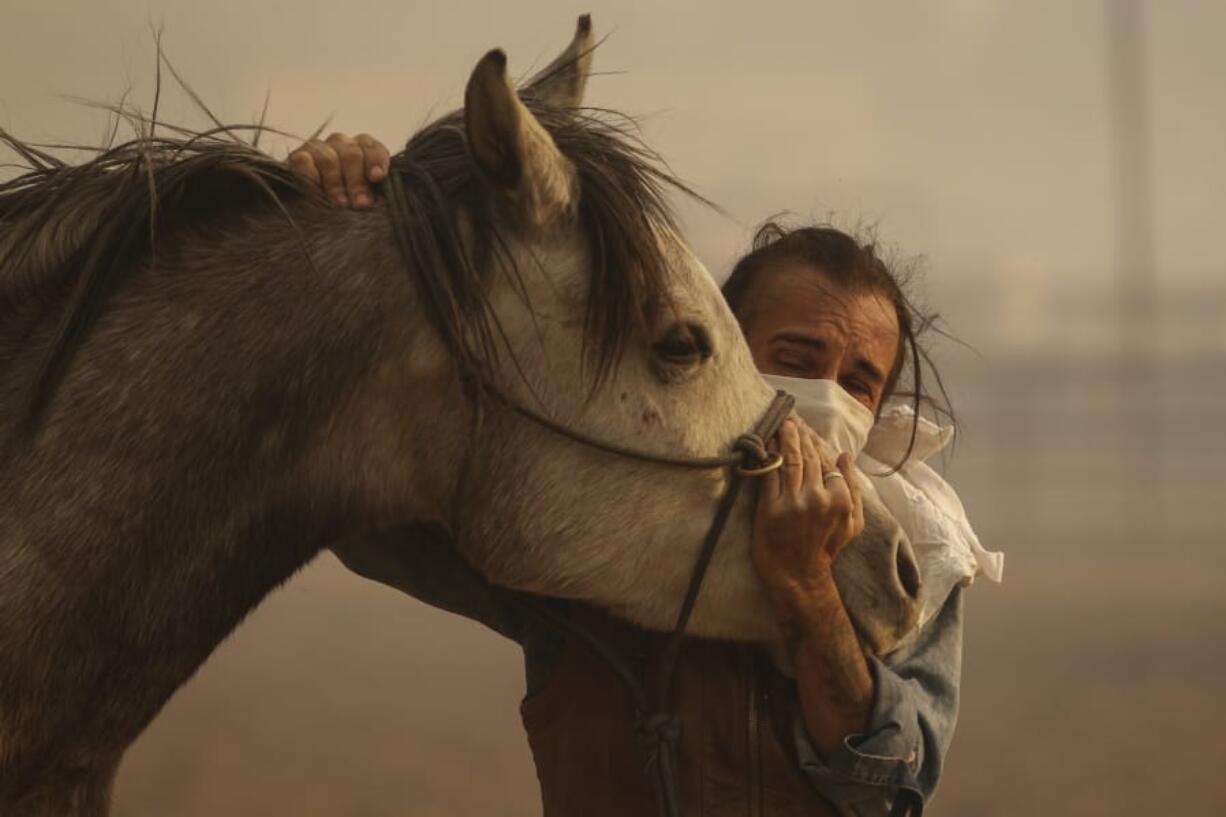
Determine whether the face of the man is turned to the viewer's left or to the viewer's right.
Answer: to the viewer's left

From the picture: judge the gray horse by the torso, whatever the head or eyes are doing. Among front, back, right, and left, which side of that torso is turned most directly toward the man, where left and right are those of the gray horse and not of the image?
front

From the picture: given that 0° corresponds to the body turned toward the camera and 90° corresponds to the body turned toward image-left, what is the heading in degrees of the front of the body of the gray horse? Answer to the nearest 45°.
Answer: approximately 270°
